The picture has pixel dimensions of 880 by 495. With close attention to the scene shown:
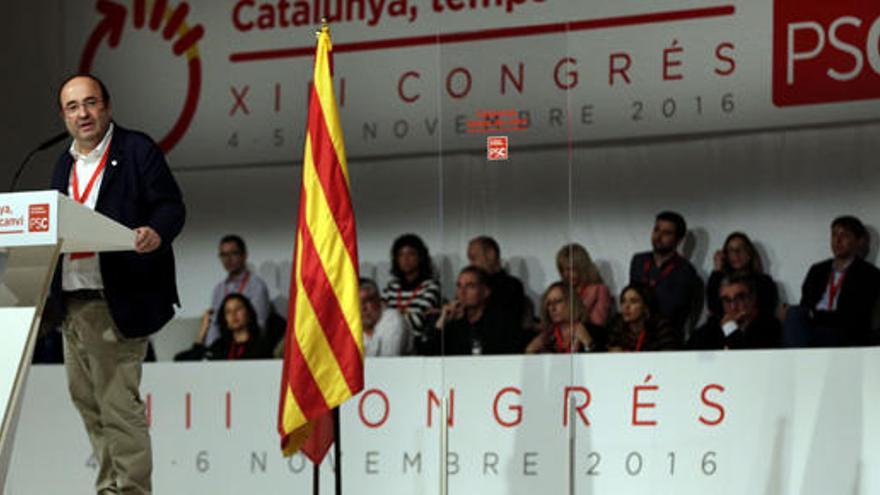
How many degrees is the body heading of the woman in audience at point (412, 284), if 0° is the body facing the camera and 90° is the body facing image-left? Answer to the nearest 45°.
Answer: approximately 45°

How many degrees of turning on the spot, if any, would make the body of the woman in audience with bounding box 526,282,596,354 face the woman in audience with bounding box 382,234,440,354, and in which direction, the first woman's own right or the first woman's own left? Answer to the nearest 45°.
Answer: approximately 90° to the first woman's own right

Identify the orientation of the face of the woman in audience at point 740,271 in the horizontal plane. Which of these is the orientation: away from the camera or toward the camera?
toward the camera

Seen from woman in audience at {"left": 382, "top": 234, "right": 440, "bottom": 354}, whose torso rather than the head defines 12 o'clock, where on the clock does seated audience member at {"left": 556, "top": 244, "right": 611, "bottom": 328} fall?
The seated audience member is roughly at 9 o'clock from the woman in audience.

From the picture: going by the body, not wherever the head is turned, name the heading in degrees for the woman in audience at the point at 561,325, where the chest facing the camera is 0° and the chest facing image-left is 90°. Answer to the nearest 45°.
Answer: approximately 45°

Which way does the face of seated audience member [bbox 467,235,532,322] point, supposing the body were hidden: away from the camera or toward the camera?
toward the camera

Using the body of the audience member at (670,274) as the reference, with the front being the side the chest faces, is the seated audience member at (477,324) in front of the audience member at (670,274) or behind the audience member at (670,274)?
in front

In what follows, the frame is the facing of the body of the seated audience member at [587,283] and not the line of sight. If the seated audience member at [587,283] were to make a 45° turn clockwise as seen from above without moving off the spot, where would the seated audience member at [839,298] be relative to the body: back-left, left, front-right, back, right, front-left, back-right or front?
back

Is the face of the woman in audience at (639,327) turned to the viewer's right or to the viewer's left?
to the viewer's left

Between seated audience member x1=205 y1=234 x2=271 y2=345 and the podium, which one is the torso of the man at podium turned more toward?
the podium

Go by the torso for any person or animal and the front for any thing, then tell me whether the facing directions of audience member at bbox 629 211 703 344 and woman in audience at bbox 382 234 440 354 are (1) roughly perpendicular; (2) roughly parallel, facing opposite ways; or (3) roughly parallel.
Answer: roughly parallel

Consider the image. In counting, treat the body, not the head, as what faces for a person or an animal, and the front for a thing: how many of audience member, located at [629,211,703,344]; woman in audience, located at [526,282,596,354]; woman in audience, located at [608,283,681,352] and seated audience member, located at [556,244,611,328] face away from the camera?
0

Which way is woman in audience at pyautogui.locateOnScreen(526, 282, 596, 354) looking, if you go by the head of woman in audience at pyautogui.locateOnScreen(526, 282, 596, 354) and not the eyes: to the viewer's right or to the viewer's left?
to the viewer's left
